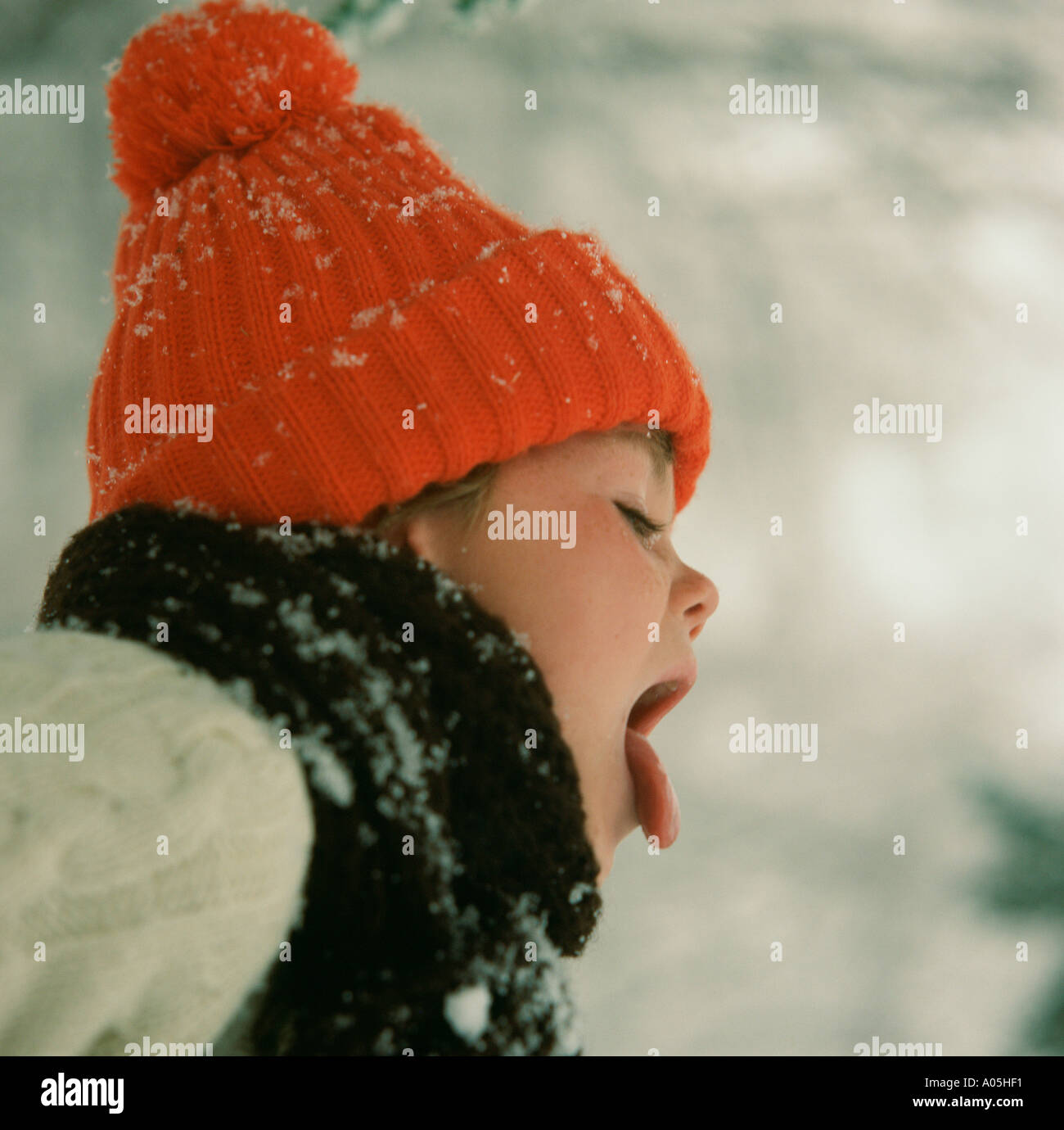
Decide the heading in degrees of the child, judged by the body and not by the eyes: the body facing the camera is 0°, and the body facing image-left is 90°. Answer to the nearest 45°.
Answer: approximately 270°

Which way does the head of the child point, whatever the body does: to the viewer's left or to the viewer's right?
to the viewer's right
